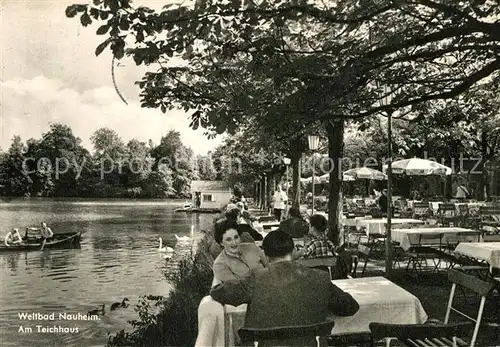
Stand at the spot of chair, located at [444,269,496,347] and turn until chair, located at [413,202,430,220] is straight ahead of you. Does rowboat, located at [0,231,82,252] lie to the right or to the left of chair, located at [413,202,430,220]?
left

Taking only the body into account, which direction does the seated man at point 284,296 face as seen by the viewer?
away from the camera

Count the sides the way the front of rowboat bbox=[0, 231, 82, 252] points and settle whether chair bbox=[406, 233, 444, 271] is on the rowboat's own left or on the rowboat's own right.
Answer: on the rowboat's own right

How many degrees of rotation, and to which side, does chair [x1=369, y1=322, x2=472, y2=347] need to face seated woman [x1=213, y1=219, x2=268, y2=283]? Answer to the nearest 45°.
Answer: approximately 45° to its left

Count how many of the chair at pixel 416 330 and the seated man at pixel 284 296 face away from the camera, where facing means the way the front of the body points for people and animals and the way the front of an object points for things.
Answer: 2

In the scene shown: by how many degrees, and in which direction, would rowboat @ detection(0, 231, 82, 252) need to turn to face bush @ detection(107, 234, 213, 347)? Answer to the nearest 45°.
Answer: approximately 90° to its right

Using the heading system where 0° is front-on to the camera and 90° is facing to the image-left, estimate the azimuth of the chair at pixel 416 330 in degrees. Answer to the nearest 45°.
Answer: approximately 180°

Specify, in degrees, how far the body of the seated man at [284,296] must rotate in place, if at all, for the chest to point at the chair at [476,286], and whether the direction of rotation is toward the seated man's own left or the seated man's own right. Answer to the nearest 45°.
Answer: approximately 45° to the seated man's own right

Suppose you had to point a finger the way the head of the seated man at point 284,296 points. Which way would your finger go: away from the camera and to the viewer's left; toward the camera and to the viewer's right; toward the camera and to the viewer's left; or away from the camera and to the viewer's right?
away from the camera and to the viewer's left

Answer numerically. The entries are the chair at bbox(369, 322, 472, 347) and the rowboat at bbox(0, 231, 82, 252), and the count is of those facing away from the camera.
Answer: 1

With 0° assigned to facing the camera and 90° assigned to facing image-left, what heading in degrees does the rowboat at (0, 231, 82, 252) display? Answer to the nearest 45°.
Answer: approximately 270°

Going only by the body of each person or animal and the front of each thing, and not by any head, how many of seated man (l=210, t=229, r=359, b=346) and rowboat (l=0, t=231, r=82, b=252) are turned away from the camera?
1
